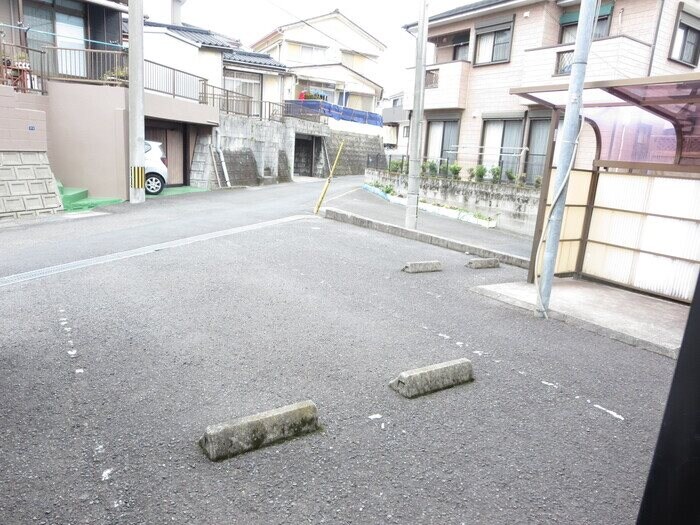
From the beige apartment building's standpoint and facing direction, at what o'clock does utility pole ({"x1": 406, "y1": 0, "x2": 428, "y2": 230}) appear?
The utility pole is roughly at 11 o'clock from the beige apartment building.

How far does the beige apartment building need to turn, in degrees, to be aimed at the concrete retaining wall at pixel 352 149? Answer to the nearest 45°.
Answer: approximately 90° to its right

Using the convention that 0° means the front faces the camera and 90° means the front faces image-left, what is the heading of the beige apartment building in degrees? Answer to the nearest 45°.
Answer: approximately 45°

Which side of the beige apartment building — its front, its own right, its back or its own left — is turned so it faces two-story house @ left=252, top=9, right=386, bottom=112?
right

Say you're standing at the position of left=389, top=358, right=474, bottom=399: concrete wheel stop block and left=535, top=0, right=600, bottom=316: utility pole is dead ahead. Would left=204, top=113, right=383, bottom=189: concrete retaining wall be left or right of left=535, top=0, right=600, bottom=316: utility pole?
left

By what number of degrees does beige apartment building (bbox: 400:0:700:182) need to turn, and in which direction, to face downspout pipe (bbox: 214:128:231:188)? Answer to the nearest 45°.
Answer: approximately 45° to its right

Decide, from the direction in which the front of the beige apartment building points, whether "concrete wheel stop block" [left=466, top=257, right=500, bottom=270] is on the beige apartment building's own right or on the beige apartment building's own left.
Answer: on the beige apartment building's own left

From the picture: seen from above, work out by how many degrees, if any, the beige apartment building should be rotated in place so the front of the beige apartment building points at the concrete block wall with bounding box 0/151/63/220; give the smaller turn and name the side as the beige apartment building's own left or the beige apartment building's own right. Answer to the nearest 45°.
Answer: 0° — it already faces it
